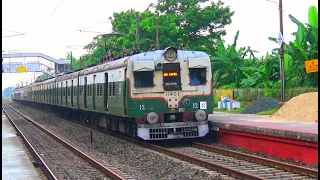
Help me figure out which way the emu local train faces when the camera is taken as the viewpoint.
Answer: facing the viewer and to the right of the viewer

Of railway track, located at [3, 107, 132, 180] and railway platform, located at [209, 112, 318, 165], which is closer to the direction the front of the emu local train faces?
the railway platform

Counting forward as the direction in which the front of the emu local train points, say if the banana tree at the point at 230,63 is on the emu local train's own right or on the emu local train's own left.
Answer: on the emu local train's own left

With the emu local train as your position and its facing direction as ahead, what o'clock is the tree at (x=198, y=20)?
The tree is roughly at 8 o'clock from the emu local train.

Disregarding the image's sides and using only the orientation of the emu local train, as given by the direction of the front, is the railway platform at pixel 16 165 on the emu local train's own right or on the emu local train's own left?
on the emu local train's own right

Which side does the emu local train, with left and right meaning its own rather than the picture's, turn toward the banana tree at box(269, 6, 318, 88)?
left

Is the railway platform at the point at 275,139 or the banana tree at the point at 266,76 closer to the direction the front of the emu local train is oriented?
the railway platform

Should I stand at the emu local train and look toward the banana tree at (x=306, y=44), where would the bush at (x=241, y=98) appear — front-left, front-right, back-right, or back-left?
front-left

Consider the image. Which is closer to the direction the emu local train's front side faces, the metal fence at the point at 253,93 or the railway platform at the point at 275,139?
the railway platform

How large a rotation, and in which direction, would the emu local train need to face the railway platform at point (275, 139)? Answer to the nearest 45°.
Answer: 0° — it already faces it

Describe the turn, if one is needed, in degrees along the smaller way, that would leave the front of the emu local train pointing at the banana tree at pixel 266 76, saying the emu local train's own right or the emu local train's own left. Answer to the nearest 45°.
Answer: approximately 90° to the emu local train's own left
